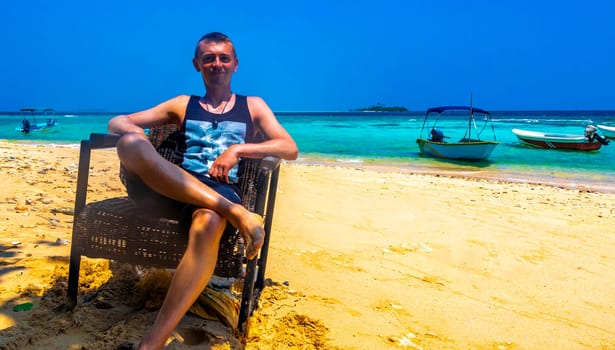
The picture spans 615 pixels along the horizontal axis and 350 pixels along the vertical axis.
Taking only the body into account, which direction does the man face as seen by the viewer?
toward the camera

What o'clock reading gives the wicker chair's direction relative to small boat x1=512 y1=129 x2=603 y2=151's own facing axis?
The wicker chair is roughly at 9 o'clock from the small boat.

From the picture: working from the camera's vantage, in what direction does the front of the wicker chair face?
facing the viewer and to the left of the viewer

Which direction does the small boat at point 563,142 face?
to the viewer's left

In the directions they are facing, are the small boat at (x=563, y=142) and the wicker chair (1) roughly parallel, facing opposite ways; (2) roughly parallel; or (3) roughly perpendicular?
roughly perpendicular

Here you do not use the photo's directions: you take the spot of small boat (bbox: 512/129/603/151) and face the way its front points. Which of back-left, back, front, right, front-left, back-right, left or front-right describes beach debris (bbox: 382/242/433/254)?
left

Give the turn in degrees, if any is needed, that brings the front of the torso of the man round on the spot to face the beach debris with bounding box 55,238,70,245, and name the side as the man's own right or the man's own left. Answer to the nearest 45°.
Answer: approximately 135° to the man's own right

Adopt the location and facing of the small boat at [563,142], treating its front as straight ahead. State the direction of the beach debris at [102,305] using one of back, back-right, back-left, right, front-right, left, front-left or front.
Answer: left
